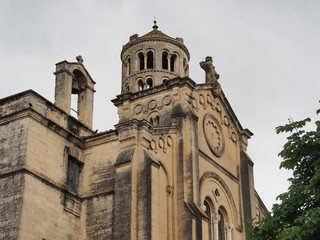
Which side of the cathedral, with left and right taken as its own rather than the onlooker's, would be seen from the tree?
front

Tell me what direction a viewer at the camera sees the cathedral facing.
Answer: facing the viewer and to the right of the viewer
